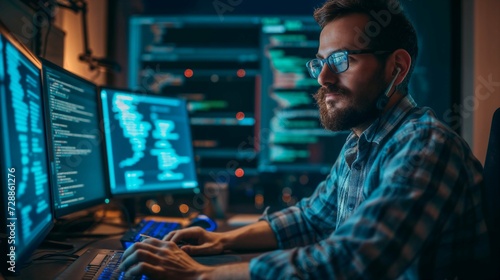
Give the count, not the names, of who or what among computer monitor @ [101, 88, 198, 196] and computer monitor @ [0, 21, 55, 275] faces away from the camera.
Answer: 0

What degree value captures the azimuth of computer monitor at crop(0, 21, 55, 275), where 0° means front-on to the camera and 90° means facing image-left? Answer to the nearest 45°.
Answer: approximately 315°

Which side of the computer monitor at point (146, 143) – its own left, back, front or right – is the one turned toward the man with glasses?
front

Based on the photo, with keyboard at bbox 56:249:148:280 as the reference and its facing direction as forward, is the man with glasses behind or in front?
in front

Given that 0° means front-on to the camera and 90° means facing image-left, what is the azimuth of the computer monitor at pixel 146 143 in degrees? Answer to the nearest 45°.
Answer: approximately 315°

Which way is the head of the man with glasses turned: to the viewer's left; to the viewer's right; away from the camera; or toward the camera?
to the viewer's left

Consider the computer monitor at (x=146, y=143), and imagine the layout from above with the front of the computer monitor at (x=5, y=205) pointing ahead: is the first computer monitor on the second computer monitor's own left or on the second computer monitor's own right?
on the second computer monitor's own left

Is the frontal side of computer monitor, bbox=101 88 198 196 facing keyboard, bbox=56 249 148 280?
no

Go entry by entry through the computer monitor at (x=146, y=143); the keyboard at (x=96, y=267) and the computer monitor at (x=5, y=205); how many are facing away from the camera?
0

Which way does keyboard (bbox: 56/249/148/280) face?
to the viewer's right
